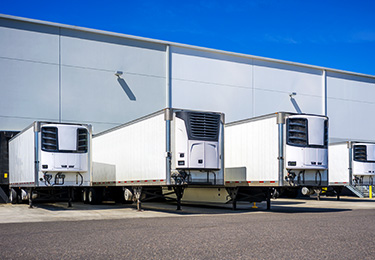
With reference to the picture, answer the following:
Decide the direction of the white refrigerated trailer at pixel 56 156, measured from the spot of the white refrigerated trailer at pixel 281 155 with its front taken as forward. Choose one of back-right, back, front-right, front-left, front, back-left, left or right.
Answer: back-right

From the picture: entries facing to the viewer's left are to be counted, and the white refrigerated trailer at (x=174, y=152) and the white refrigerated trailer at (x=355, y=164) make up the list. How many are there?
0

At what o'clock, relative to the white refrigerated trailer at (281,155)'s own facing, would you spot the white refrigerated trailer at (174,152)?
the white refrigerated trailer at (174,152) is roughly at 4 o'clock from the white refrigerated trailer at (281,155).

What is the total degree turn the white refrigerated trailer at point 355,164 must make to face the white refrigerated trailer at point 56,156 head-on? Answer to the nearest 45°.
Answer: approximately 90° to its right

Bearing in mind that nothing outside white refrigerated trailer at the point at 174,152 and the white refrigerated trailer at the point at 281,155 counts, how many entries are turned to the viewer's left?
0

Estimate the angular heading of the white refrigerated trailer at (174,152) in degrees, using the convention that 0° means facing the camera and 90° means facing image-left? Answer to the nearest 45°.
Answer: approximately 315°

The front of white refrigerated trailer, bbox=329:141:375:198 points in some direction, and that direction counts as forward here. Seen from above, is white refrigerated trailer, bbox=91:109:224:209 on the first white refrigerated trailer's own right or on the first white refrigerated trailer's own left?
on the first white refrigerated trailer's own right

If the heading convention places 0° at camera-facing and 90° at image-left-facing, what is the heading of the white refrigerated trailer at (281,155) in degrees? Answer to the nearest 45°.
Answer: approximately 315°
